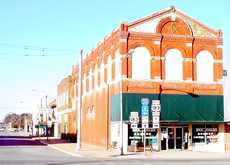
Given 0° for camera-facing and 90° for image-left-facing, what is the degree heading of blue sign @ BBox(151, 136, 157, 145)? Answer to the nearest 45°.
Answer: approximately 0°

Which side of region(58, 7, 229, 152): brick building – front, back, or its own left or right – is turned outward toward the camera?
front

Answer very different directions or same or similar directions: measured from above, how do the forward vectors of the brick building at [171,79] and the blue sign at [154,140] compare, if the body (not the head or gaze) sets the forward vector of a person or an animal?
same or similar directions
